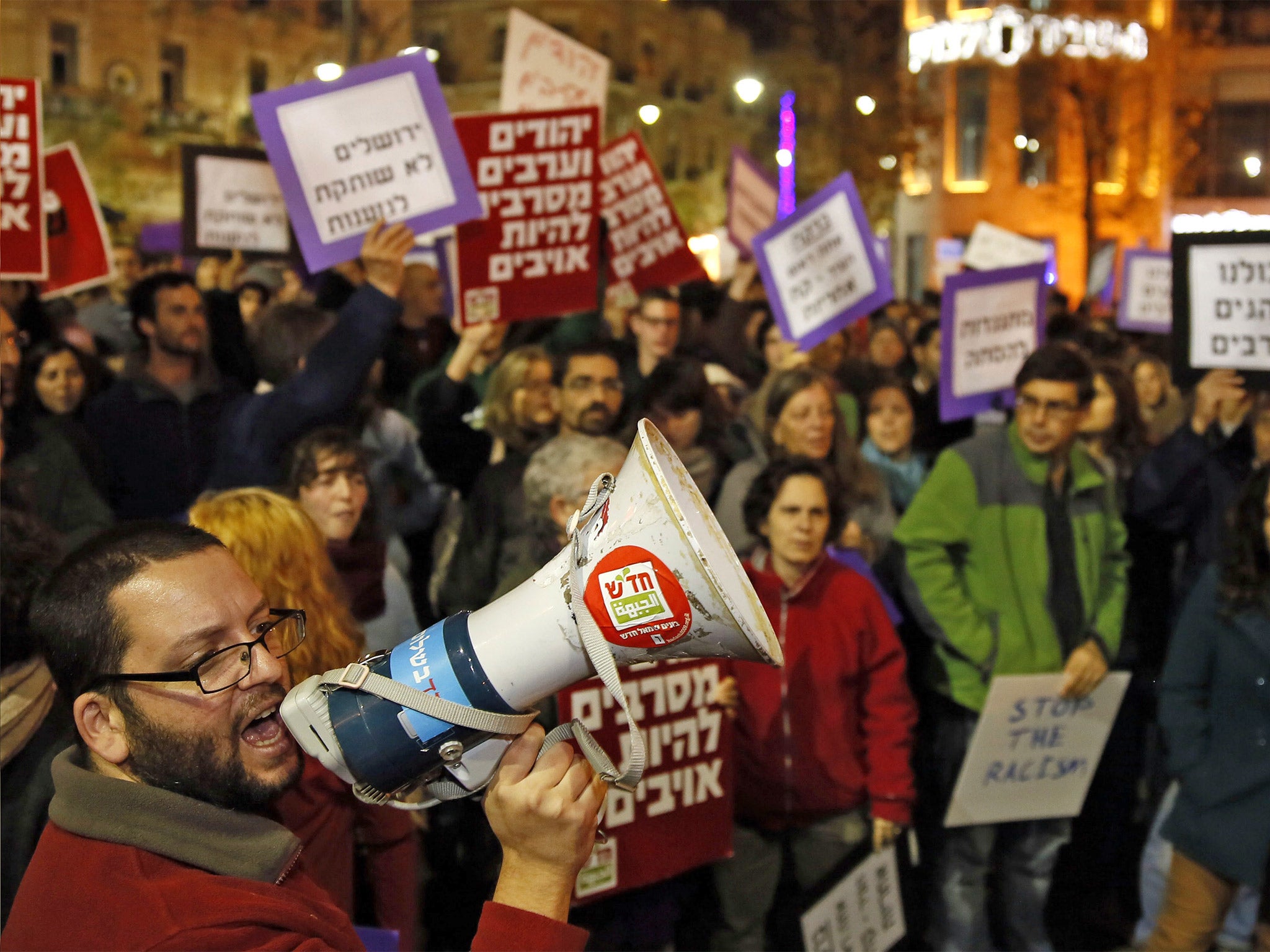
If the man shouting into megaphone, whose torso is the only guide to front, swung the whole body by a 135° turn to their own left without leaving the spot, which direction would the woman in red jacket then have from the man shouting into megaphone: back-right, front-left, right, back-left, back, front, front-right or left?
right

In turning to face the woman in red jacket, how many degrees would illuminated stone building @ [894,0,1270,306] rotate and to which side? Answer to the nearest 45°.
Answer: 0° — it already faces them

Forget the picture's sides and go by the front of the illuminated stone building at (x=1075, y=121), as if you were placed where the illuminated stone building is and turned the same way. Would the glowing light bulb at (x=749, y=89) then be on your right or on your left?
on your right

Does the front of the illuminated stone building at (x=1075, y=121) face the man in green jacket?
yes

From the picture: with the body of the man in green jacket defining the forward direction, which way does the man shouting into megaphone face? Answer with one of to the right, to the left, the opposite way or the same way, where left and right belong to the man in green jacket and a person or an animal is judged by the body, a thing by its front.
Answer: to the left

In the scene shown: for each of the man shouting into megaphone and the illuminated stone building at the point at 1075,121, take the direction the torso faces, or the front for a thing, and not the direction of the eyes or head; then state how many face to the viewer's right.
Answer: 1

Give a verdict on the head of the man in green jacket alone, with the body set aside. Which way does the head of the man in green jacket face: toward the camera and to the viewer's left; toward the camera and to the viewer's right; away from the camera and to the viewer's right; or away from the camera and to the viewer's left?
toward the camera and to the viewer's left

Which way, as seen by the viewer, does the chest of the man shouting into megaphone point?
to the viewer's right

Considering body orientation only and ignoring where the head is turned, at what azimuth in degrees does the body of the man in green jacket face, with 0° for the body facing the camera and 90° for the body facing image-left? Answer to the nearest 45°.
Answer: approximately 315°

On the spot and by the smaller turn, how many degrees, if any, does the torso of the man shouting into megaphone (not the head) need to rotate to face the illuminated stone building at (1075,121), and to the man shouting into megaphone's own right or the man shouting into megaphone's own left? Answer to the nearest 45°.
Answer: approximately 45° to the man shouting into megaphone's own left
